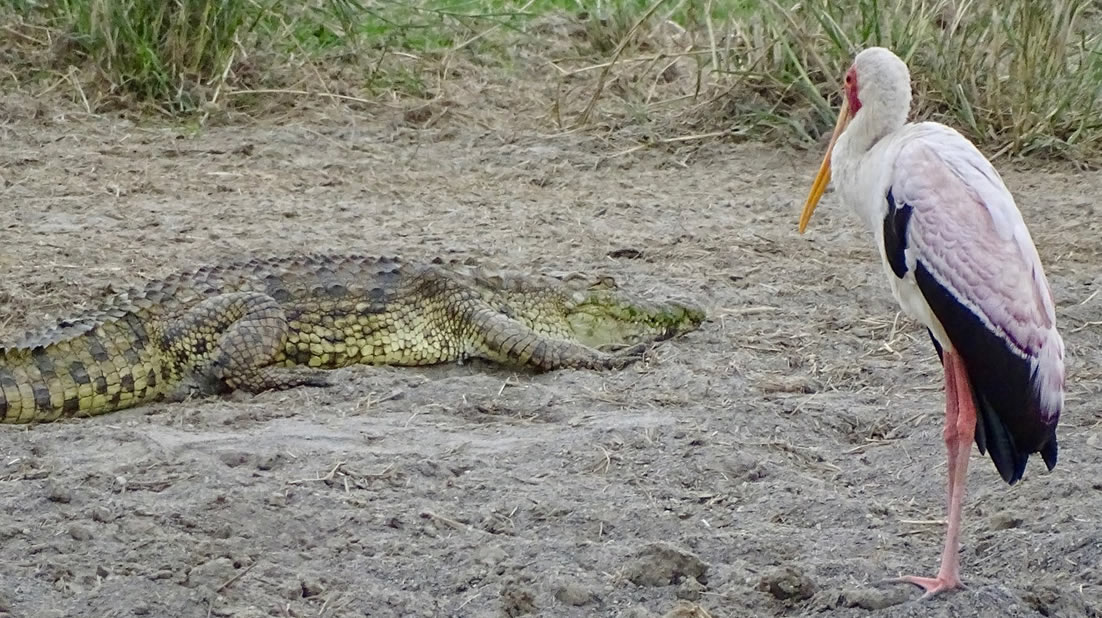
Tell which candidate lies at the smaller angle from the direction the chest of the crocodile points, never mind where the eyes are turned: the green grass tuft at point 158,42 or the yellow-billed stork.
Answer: the yellow-billed stork

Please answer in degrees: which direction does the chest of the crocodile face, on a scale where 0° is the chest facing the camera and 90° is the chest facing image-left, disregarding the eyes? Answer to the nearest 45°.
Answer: approximately 270°

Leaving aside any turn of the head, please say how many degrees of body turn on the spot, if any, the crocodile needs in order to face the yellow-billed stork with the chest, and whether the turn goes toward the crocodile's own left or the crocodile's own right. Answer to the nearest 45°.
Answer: approximately 45° to the crocodile's own right

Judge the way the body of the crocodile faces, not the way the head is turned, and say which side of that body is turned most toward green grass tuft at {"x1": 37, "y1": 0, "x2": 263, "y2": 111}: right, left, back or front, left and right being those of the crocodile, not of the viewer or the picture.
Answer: left

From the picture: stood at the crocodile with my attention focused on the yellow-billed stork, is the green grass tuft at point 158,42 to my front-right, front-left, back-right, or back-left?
back-left
